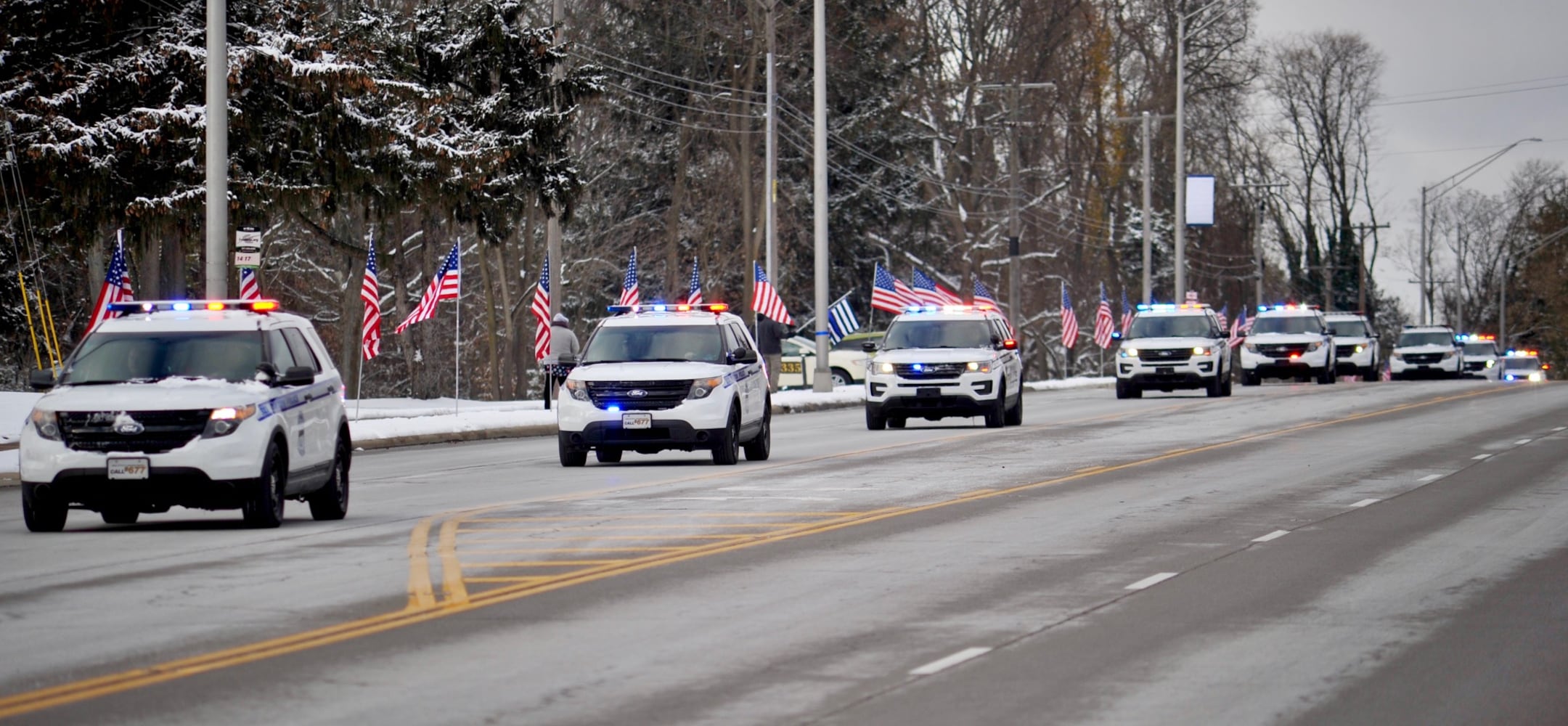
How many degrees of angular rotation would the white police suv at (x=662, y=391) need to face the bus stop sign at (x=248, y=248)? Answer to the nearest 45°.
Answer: approximately 135° to its right

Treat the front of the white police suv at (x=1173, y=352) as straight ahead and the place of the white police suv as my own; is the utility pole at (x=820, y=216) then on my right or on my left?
on my right

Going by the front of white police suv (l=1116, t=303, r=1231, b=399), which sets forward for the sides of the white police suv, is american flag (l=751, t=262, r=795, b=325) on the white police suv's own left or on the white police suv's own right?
on the white police suv's own right

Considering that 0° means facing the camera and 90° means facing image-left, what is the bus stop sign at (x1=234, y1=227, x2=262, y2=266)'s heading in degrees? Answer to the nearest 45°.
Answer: approximately 0°

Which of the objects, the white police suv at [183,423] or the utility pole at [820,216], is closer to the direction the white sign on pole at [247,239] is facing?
the white police suv

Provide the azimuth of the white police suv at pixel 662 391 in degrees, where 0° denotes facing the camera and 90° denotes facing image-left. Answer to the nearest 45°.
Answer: approximately 0°

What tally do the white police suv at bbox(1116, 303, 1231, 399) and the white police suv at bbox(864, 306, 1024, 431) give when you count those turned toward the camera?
2

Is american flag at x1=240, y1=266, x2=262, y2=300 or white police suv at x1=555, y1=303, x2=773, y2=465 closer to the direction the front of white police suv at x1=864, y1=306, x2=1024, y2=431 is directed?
the white police suv
